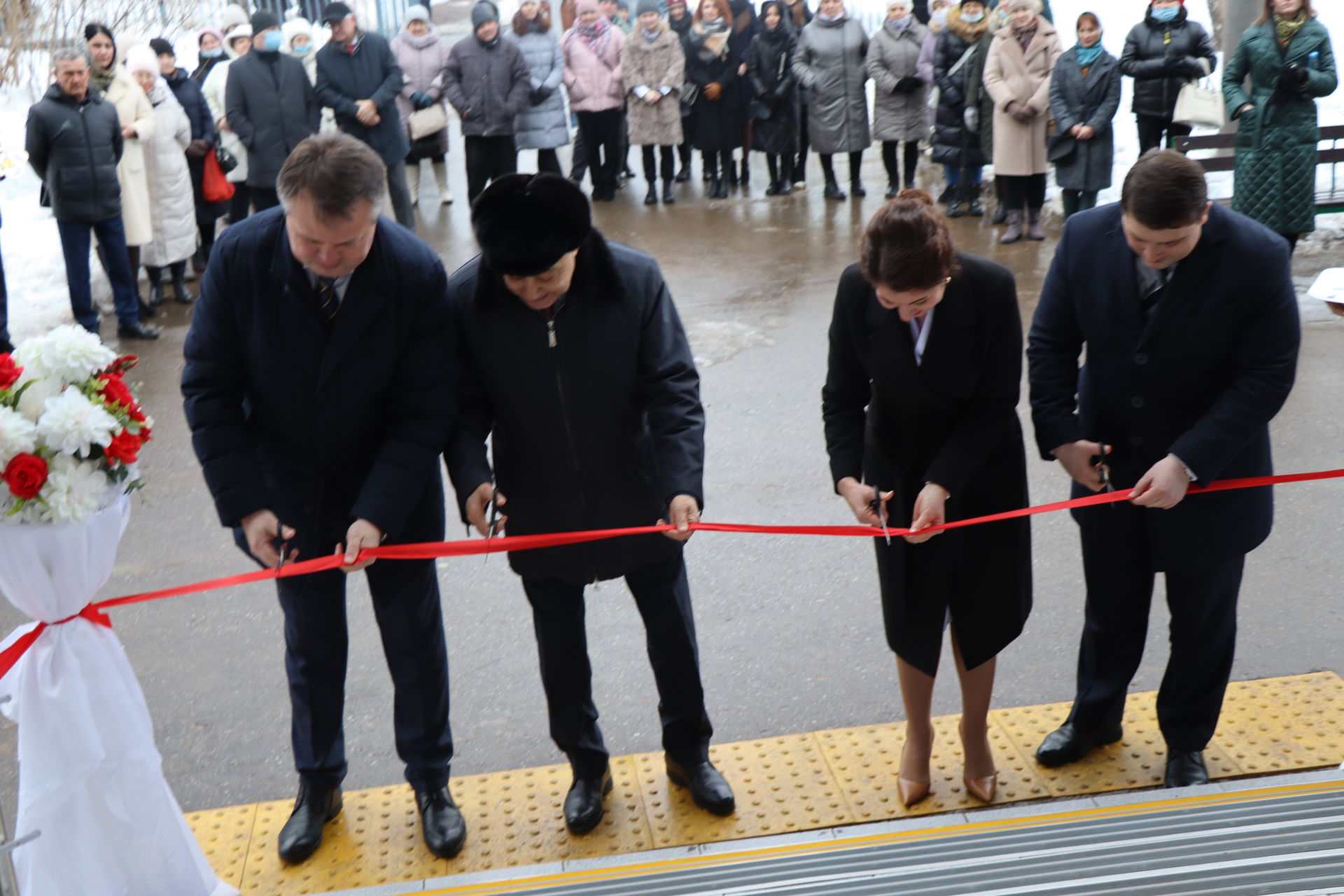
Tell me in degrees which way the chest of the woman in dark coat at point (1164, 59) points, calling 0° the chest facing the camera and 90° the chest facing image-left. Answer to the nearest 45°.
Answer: approximately 0°

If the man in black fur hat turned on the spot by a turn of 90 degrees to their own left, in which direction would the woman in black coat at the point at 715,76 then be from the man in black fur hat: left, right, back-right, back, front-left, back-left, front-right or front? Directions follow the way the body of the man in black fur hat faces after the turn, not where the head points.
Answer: left

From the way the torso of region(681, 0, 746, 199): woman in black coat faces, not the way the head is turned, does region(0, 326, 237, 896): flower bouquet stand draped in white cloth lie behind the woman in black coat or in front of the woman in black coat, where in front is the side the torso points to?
in front

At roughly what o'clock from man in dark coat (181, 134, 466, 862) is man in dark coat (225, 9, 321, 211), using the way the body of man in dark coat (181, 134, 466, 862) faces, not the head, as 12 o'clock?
man in dark coat (225, 9, 321, 211) is roughly at 6 o'clock from man in dark coat (181, 134, 466, 862).

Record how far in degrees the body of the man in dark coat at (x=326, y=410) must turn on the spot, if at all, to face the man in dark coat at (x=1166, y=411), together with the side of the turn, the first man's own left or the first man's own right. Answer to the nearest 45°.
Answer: approximately 90° to the first man's own left
